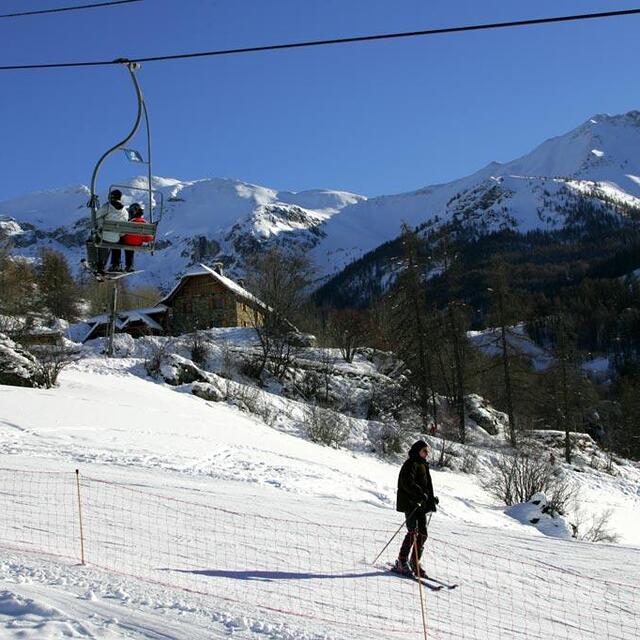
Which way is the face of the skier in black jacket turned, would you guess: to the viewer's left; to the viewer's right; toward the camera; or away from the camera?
to the viewer's right

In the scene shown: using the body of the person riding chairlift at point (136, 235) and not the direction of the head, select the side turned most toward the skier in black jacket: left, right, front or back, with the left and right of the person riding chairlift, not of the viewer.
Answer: back

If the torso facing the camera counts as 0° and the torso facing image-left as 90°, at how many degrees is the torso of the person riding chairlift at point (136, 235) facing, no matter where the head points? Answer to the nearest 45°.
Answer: approximately 135°
